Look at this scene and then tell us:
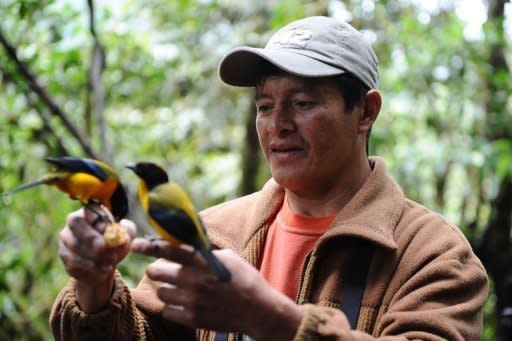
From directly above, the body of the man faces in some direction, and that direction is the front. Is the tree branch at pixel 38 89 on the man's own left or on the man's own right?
on the man's own right

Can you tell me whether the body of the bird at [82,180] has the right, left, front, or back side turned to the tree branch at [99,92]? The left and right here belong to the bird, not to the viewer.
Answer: left

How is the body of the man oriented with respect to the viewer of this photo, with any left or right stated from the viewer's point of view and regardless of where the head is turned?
facing the viewer and to the left of the viewer

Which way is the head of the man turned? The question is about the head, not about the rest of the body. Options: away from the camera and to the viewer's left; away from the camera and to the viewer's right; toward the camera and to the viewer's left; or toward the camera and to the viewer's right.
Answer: toward the camera and to the viewer's left

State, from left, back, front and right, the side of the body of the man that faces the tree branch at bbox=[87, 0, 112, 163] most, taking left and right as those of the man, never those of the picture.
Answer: right

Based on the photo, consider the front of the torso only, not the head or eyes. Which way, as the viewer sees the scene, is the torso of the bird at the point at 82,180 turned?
to the viewer's right

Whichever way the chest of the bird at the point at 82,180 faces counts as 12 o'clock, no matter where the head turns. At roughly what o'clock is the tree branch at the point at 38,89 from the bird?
The tree branch is roughly at 9 o'clock from the bird.
